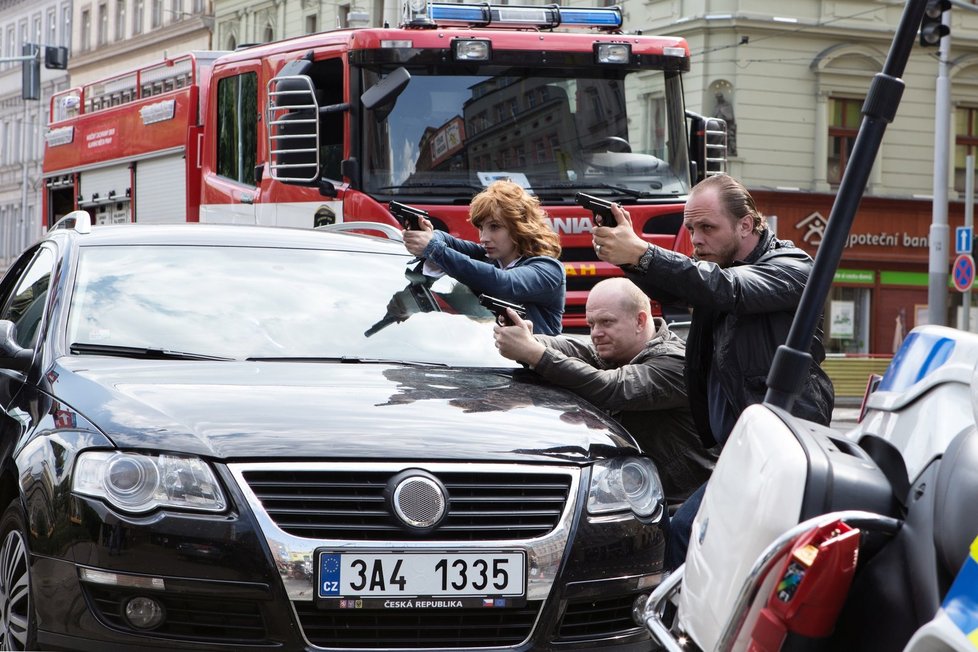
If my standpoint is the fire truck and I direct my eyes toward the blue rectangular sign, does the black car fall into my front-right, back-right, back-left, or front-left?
back-right

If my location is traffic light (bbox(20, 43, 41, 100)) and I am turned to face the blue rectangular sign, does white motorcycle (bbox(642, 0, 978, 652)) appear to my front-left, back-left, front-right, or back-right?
front-right

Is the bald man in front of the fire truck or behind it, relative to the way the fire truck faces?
in front

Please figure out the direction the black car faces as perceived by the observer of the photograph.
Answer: facing the viewer and to the right of the viewer

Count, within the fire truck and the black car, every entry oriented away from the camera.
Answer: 0

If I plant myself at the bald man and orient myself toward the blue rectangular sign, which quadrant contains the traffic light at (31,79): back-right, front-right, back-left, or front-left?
front-left

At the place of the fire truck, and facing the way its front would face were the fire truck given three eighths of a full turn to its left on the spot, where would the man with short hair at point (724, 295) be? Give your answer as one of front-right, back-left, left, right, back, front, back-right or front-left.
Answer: back

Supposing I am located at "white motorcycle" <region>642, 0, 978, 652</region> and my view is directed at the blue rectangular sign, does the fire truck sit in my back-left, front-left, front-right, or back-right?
front-left

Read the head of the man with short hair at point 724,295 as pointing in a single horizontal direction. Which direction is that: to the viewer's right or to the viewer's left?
to the viewer's left

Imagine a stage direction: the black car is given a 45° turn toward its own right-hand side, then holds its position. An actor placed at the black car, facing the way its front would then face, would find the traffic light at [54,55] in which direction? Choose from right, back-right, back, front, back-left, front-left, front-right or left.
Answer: back

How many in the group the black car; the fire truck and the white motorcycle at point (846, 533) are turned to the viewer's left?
0

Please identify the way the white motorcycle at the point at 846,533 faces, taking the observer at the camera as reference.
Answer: facing away from the viewer and to the right of the viewer

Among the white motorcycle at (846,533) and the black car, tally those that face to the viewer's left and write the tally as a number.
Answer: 0

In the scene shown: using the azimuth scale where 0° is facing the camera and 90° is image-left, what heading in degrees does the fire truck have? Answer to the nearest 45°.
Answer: approximately 315°
